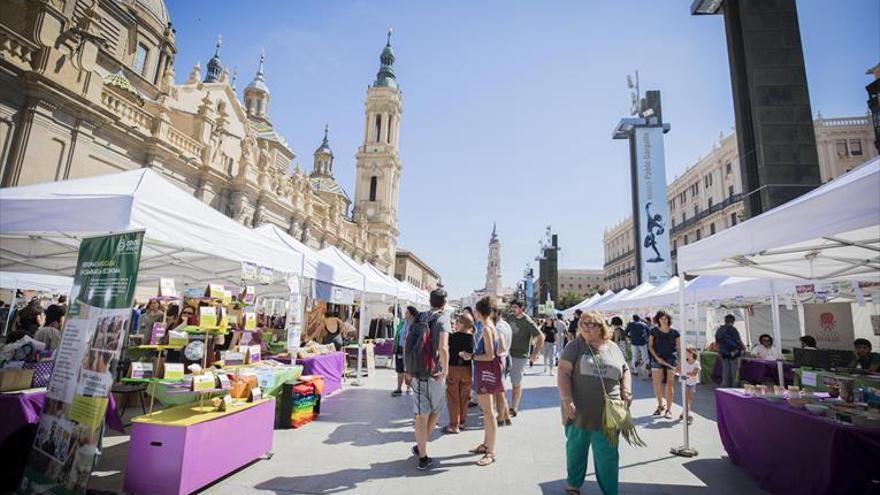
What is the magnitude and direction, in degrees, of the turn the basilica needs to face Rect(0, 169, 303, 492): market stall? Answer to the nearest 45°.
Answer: approximately 45° to its right

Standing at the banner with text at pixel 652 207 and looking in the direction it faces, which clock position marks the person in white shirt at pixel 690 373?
The person in white shirt is roughly at 12 o'clock from the banner with text.

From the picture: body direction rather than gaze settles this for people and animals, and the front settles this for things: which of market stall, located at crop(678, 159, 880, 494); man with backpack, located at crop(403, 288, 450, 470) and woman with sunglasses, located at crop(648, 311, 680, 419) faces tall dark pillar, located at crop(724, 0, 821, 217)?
the man with backpack

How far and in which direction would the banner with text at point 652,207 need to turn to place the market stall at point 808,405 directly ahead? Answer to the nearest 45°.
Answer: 0° — it already faces it

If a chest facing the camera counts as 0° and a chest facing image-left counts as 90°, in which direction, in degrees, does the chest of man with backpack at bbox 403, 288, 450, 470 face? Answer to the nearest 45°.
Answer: approximately 225°

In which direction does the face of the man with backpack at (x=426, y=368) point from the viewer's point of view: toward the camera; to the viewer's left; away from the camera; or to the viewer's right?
away from the camera

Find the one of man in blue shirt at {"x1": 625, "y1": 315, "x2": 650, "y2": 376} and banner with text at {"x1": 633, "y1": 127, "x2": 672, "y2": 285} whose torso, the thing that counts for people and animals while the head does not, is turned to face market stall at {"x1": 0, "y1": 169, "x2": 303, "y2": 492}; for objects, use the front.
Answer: the banner with text

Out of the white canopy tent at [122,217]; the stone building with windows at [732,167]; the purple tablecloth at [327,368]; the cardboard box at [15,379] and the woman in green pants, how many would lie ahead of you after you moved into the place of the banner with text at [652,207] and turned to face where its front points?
4

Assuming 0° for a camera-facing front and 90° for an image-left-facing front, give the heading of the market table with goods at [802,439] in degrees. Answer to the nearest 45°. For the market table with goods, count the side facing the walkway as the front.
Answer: approximately 45°

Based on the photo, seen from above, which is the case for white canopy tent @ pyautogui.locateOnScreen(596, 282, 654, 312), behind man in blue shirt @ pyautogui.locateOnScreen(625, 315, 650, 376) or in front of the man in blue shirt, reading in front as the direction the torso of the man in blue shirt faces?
in front

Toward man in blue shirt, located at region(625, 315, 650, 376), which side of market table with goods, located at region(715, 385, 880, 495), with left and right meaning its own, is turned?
right
